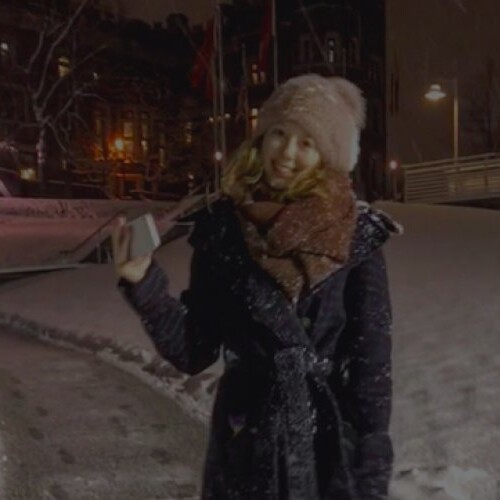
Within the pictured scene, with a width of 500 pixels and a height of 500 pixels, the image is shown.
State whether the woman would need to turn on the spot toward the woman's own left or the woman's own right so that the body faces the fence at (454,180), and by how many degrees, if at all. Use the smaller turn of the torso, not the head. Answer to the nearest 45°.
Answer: approximately 180°

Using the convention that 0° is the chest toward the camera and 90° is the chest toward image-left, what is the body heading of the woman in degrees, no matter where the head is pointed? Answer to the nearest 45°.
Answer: approximately 0°
